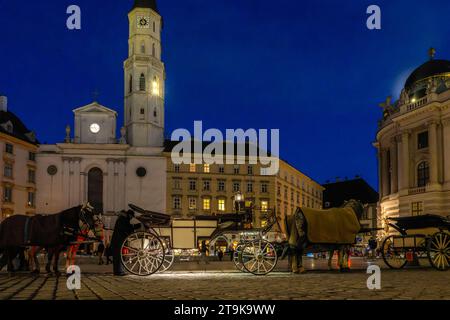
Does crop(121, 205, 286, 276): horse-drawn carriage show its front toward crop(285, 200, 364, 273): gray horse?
yes

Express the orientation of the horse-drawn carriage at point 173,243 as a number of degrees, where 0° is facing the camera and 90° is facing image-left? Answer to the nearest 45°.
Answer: approximately 270°

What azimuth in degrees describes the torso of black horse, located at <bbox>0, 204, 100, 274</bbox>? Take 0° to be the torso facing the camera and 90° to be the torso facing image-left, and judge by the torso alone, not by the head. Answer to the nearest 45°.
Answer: approximately 270°

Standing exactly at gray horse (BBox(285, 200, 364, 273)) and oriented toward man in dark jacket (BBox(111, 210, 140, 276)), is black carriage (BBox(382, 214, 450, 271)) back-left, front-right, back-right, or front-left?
back-right

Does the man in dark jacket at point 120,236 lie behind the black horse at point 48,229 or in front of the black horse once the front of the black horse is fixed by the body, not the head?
in front

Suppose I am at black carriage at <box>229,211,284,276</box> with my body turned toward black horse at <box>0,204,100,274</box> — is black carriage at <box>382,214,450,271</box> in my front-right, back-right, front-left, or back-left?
back-right

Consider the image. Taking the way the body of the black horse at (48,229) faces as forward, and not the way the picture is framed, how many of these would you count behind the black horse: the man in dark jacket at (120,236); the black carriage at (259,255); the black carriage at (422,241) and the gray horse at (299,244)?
0

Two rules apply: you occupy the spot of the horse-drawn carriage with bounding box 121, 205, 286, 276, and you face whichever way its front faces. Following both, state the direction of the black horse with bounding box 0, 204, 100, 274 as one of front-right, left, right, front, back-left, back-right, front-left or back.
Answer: back
